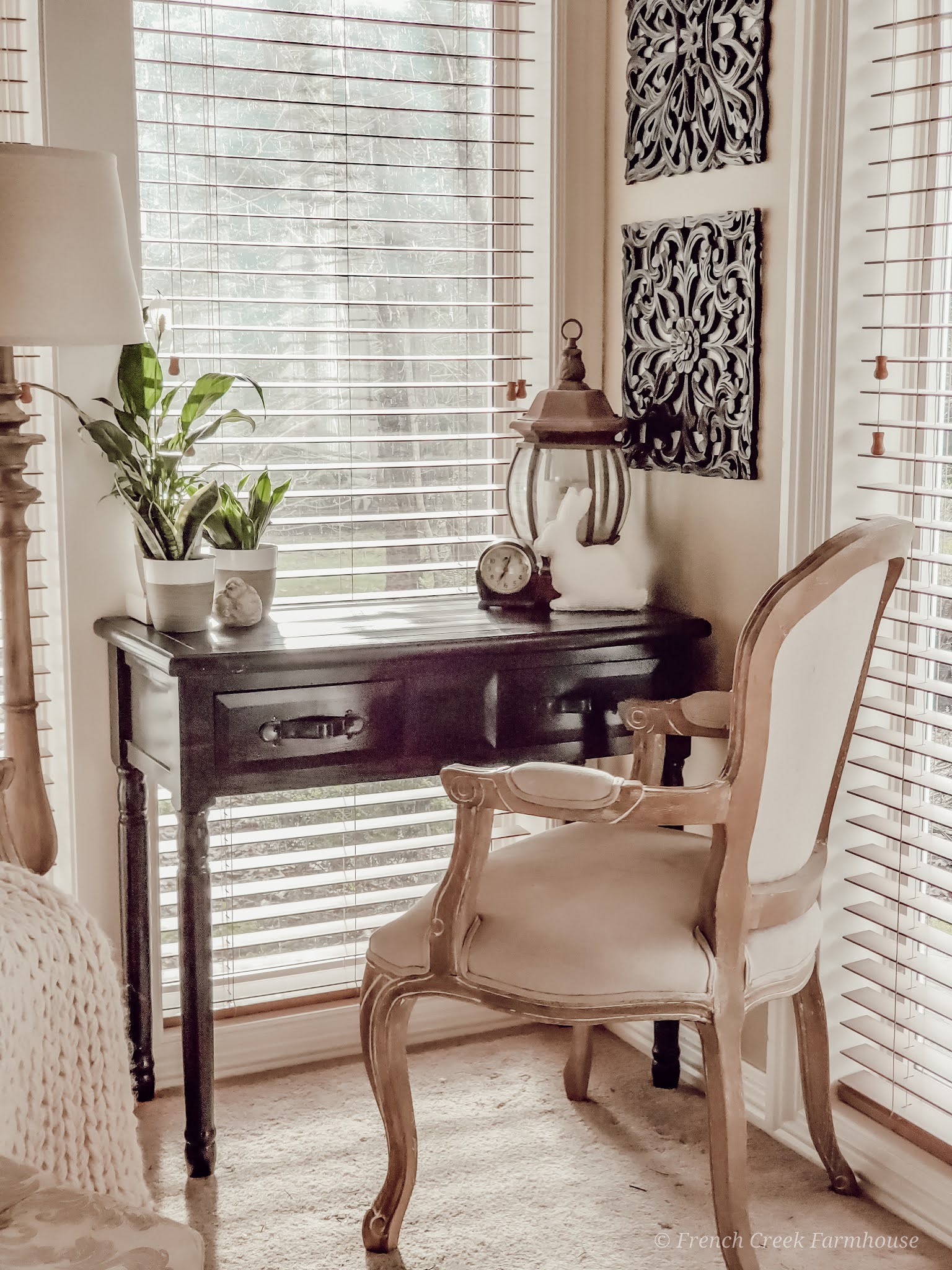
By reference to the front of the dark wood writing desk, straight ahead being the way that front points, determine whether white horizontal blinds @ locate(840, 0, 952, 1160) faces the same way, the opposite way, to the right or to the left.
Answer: to the right

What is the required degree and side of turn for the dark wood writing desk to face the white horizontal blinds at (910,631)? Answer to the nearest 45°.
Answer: approximately 45° to its left

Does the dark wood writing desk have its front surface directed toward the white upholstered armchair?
yes

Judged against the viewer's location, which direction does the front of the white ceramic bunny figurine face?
facing to the left of the viewer

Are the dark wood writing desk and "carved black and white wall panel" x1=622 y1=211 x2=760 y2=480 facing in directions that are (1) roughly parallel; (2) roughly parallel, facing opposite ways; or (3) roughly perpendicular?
roughly perpendicular
